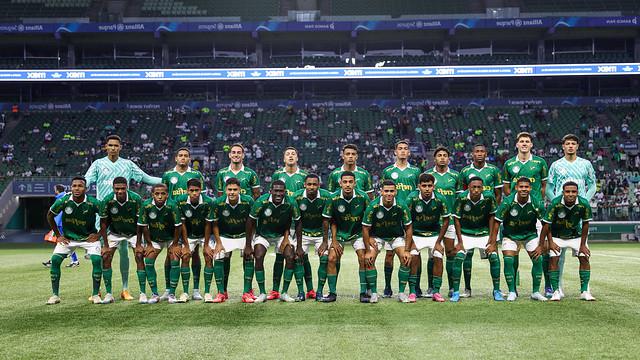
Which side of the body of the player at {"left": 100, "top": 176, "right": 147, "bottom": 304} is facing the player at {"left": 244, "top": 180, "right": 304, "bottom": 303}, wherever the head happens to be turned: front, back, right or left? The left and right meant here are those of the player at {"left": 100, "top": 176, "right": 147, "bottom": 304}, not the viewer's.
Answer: left

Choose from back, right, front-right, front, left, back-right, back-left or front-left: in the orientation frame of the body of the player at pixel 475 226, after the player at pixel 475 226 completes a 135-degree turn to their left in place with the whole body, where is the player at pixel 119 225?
back-left

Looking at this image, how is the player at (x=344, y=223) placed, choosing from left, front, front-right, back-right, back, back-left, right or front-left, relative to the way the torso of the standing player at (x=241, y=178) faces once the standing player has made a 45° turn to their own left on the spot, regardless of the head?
front

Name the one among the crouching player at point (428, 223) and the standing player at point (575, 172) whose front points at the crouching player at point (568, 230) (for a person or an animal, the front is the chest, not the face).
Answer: the standing player

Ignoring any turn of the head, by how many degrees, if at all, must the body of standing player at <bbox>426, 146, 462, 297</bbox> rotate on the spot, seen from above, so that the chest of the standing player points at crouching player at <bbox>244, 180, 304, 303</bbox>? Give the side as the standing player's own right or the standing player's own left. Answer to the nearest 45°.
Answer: approximately 90° to the standing player's own right

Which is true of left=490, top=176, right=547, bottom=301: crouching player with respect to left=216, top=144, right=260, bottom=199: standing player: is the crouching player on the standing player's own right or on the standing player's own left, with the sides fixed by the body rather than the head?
on the standing player's own left

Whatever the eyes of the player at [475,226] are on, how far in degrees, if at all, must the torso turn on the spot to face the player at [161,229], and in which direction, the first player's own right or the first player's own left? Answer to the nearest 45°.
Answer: approximately 90° to the first player's own right

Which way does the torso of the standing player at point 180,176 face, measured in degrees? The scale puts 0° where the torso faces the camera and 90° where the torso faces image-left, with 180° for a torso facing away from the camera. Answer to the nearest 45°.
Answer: approximately 0°

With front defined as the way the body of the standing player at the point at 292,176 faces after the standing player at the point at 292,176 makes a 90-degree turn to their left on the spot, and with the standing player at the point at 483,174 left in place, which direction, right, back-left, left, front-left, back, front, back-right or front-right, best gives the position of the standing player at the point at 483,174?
front
